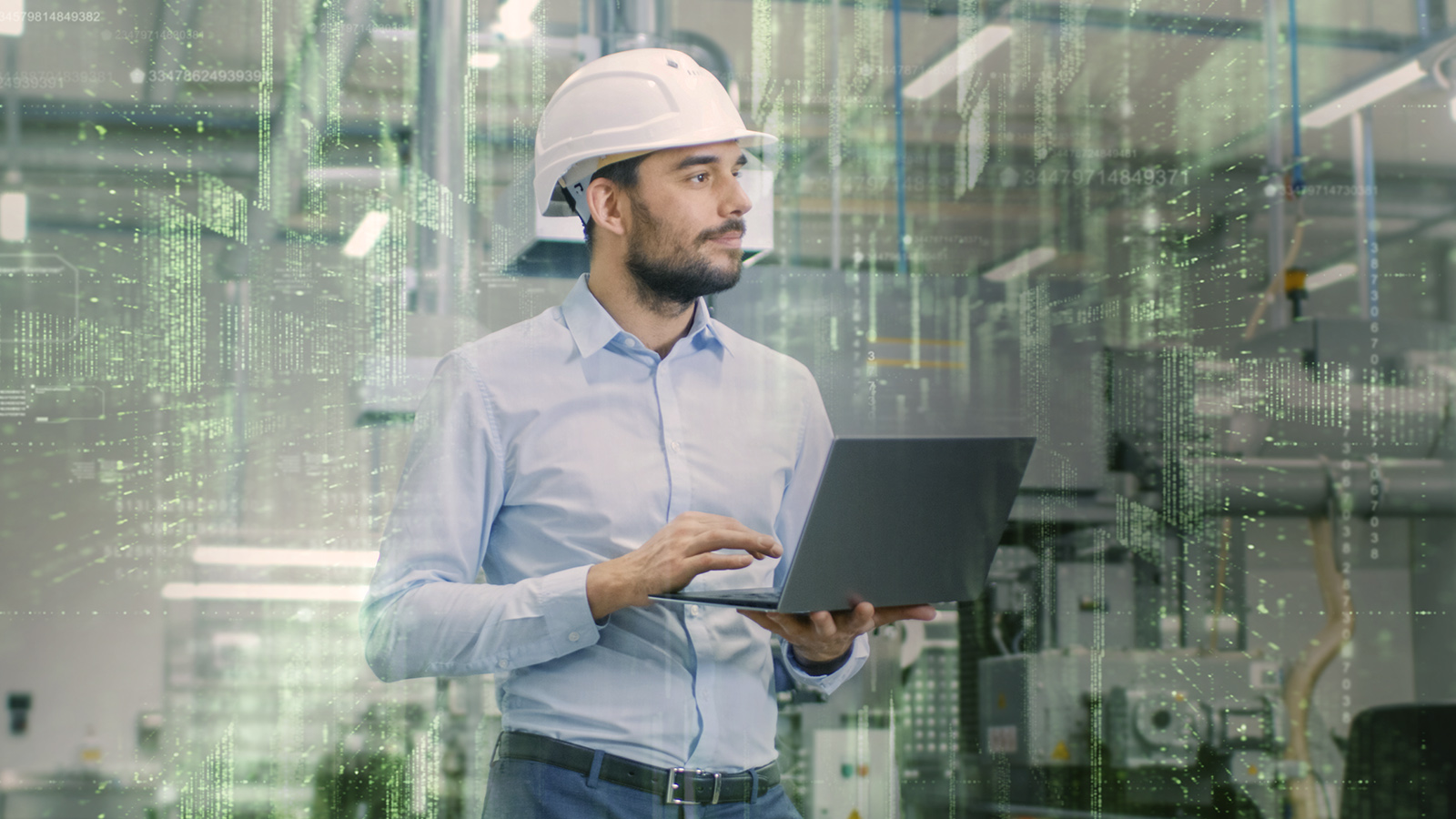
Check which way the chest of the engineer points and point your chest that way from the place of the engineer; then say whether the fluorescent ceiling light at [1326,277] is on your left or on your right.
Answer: on your left

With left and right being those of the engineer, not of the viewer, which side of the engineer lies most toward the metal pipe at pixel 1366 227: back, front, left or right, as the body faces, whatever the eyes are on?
left

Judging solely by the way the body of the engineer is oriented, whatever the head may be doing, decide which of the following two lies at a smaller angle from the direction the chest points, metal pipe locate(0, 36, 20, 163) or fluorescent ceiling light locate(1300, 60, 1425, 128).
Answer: the fluorescent ceiling light

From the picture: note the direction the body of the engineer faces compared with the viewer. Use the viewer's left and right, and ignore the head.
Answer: facing the viewer and to the right of the viewer

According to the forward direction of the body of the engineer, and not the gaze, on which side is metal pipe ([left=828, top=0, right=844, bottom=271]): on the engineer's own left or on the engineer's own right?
on the engineer's own left

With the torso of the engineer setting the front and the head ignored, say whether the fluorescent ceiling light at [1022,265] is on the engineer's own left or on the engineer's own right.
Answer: on the engineer's own left

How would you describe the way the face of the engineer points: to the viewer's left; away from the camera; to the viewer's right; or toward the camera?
to the viewer's right

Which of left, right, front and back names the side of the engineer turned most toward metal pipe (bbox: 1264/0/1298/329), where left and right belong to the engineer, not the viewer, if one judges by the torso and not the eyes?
left

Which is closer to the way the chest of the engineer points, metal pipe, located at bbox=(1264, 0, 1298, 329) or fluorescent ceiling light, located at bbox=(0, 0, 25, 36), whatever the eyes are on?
the metal pipe
